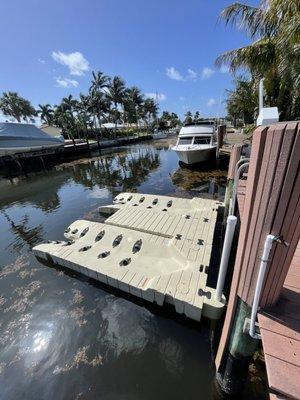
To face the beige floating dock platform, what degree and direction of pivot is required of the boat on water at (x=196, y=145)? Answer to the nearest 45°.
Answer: approximately 45° to its left

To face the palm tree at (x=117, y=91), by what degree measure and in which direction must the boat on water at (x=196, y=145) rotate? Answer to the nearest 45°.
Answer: approximately 90° to its right

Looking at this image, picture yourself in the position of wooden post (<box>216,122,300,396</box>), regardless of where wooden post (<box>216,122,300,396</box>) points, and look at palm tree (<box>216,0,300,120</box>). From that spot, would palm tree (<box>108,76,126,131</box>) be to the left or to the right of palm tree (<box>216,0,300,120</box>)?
left

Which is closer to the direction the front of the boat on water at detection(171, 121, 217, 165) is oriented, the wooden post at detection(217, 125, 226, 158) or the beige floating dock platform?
the beige floating dock platform

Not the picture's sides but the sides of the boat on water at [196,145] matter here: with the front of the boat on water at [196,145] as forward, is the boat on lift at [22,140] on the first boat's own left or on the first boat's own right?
on the first boat's own right

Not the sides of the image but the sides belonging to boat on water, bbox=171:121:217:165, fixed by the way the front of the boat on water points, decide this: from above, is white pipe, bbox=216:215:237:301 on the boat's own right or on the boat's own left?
on the boat's own left

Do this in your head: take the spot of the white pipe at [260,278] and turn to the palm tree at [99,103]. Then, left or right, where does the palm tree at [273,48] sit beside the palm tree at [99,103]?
right

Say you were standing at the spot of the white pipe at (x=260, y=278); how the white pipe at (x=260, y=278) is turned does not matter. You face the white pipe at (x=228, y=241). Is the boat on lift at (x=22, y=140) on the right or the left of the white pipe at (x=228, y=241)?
left

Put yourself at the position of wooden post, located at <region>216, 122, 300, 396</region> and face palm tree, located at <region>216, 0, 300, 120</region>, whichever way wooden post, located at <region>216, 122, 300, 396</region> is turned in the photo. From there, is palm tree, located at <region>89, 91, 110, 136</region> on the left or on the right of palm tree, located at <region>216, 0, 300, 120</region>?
left

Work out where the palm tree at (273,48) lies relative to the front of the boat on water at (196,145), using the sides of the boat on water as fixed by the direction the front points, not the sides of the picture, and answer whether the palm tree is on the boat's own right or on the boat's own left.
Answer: on the boat's own left

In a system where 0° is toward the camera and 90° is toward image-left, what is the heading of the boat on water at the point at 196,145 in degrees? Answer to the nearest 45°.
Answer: approximately 45°
